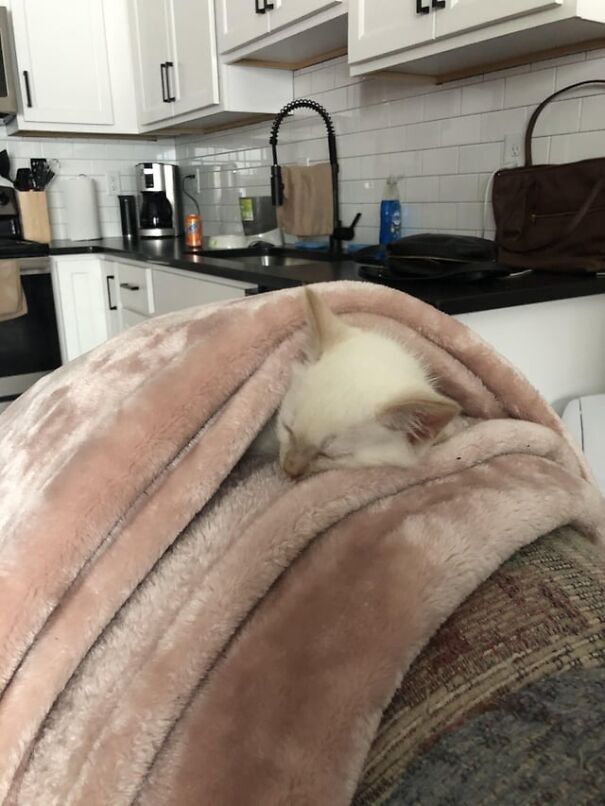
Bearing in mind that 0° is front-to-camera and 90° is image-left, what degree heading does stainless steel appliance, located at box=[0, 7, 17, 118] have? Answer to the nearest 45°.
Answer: approximately 0°

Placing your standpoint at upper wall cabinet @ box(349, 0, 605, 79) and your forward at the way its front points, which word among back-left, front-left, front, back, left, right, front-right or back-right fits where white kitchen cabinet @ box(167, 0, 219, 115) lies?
right

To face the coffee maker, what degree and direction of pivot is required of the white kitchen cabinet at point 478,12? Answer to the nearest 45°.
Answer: approximately 90° to its right

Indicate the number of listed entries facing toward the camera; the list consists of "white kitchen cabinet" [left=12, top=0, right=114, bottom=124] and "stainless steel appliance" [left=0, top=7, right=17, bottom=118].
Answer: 2

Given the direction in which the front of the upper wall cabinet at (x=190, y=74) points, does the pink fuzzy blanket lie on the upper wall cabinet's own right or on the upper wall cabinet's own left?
on the upper wall cabinet's own left

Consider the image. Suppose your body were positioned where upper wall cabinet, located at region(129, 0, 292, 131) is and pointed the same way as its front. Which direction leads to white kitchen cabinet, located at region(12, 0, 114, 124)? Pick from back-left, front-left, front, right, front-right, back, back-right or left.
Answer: right

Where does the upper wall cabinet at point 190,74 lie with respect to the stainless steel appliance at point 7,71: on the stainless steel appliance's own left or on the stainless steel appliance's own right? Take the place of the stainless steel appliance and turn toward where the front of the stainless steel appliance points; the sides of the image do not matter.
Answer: on the stainless steel appliance's own left

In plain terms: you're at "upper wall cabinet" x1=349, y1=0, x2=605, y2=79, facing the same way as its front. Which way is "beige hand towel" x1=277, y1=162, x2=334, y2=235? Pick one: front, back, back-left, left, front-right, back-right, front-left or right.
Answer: right

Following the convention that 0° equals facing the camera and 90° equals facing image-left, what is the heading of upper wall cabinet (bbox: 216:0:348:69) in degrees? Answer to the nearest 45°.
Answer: approximately 45°

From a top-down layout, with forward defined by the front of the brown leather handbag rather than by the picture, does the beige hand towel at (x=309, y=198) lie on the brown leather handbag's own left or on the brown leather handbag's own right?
on the brown leather handbag's own right

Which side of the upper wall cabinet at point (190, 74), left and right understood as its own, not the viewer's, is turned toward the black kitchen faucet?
left
